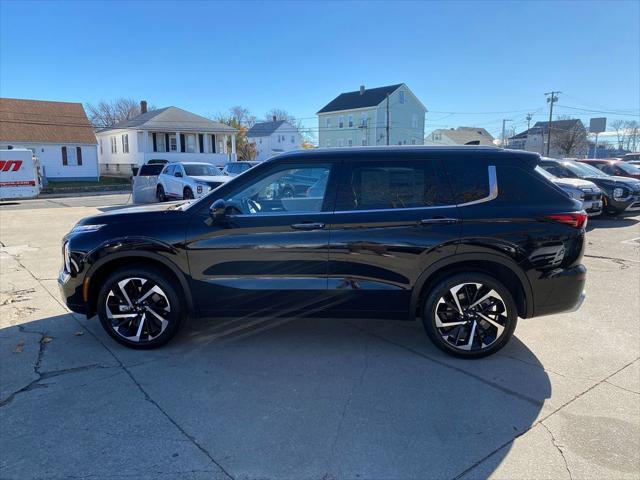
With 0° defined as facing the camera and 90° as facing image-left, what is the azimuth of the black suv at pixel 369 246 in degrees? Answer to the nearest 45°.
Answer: approximately 90°

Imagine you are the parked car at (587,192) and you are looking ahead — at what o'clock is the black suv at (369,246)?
The black suv is roughly at 2 o'clock from the parked car.

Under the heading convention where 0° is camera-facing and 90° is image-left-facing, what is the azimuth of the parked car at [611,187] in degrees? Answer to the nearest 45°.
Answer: approximately 315°

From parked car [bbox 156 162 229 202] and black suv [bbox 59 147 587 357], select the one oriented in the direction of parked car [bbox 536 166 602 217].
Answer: parked car [bbox 156 162 229 202]

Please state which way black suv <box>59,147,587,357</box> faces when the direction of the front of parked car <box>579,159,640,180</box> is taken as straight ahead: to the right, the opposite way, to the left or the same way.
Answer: to the right

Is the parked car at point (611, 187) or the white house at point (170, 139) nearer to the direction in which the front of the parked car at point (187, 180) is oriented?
the parked car

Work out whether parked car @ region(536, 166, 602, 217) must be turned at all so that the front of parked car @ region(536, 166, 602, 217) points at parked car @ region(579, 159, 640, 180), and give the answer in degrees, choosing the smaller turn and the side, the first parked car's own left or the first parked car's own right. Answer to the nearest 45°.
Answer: approximately 135° to the first parked car's own left
